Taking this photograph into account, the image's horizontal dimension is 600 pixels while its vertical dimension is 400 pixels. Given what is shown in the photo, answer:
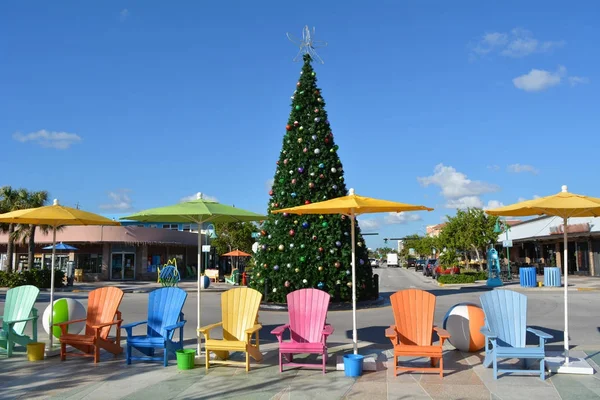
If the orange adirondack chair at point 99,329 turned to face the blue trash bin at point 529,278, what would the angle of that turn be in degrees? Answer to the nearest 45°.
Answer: approximately 180°

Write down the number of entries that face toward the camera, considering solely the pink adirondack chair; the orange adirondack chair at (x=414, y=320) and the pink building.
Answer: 3

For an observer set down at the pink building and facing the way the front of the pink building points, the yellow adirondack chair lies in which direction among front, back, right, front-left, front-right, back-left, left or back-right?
front

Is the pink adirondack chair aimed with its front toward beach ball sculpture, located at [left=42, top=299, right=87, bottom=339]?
no

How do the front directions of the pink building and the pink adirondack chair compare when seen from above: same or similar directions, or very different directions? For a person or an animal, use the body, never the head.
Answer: same or similar directions

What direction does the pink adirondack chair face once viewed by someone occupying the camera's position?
facing the viewer

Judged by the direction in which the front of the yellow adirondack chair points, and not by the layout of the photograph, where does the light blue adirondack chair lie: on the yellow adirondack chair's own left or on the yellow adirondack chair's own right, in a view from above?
on the yellow adirondack chair's own left

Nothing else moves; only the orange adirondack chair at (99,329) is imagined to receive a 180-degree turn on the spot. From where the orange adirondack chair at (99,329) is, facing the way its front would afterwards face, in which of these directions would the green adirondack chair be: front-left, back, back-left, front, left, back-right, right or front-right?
left

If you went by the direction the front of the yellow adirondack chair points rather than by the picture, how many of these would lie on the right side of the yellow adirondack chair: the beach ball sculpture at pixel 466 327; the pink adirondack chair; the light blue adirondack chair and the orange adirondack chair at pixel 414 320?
0

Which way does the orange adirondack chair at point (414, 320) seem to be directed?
toward the camera

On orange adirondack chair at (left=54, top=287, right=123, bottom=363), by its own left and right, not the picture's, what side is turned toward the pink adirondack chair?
left

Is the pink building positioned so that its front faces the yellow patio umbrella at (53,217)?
yes

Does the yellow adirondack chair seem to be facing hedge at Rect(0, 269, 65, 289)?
no

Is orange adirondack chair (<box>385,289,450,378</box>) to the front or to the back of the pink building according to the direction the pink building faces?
to the front

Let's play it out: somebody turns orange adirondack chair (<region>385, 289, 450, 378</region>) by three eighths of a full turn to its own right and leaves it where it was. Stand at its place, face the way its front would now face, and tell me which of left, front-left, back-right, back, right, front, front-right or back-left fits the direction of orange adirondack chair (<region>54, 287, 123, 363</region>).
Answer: front-left

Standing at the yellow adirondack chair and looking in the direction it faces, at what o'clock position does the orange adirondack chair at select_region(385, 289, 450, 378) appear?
The orange adirondack chair is roughly at 8 o'clock from the yellow adirondack chair.

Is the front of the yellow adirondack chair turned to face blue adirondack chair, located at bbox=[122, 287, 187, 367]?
no

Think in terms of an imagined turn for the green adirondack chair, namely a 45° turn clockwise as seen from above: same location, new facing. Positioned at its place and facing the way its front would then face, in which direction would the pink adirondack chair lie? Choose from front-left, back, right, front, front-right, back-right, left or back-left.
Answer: back-left

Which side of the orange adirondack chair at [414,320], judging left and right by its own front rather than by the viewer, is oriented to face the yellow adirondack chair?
right

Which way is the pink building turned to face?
toward the camera
